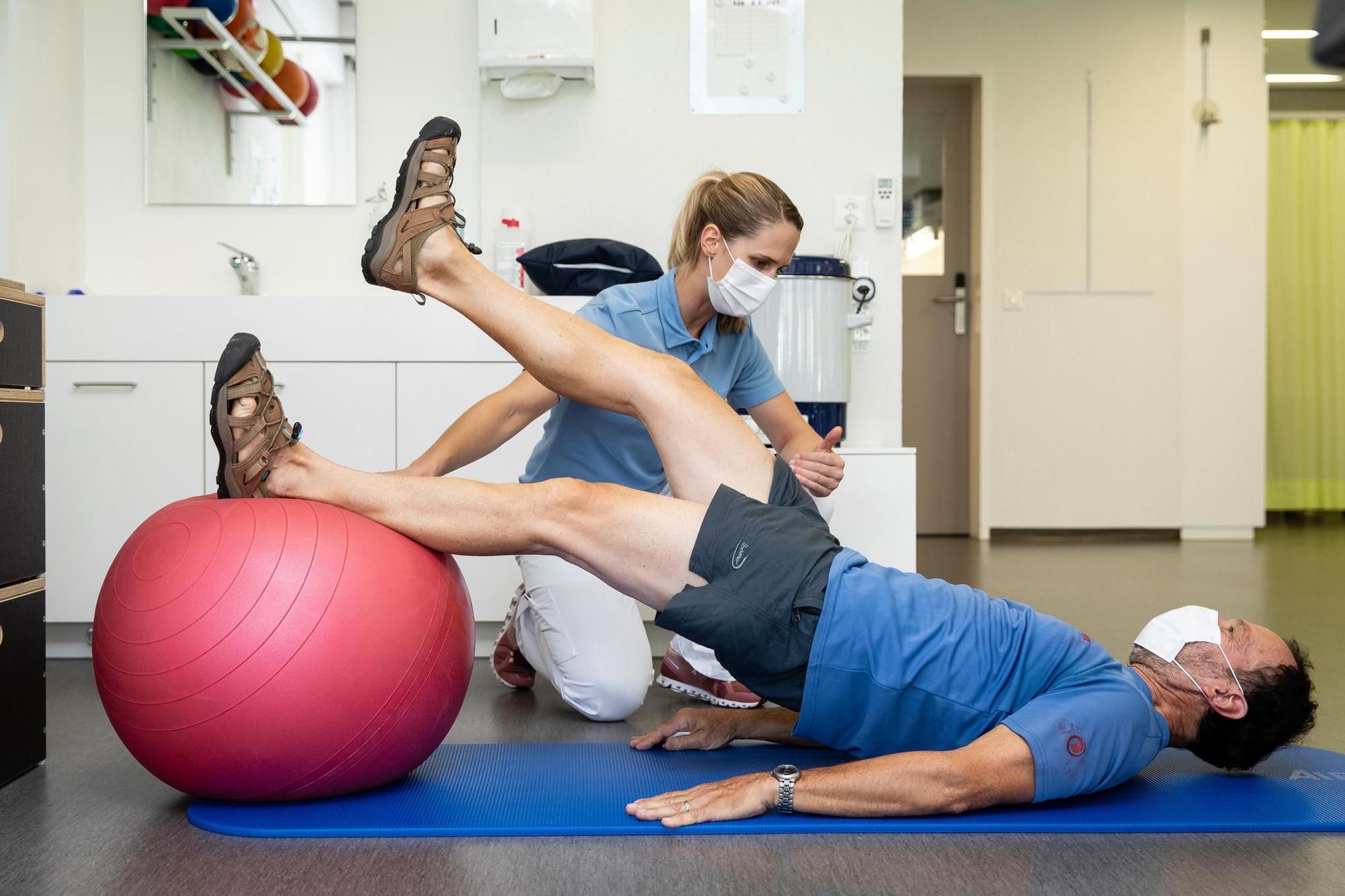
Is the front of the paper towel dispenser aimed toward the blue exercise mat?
yes

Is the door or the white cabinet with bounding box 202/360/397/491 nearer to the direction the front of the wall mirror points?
the white cabinet

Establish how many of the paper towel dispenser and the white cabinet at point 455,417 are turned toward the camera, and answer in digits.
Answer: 2

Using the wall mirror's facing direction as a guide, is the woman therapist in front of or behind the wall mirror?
in front

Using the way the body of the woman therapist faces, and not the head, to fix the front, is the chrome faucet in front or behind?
behind

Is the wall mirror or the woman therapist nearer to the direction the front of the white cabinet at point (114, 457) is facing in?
the woman therapist

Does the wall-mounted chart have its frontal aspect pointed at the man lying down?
yes

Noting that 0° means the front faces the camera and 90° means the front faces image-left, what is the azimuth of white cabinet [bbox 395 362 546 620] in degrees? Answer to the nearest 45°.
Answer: approximately 0°

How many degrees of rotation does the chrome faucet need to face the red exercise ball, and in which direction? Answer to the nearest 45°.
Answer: approximately 45° to its left
